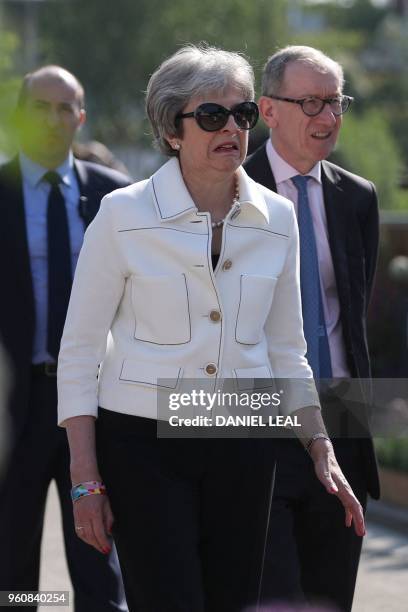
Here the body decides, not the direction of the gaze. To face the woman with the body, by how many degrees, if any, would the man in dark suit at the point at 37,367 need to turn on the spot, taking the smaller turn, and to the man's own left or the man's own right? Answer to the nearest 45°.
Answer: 0° — they already face them

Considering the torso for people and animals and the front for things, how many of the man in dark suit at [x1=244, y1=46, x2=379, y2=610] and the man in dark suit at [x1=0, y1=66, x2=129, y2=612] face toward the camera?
2

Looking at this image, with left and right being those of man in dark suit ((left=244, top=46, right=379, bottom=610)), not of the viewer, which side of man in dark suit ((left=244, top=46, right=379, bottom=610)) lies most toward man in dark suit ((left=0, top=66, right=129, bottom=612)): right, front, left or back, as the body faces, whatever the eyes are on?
right

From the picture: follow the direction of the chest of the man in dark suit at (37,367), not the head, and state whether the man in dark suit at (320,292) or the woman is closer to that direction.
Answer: the woman

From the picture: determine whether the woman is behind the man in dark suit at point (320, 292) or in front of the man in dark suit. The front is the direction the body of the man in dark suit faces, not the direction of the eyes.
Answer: in front

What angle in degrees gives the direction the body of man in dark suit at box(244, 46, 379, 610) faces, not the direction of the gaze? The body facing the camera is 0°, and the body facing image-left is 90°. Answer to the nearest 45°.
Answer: approximately 0°

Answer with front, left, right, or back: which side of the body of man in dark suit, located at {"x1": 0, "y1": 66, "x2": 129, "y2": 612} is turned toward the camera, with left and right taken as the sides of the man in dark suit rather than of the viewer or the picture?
front

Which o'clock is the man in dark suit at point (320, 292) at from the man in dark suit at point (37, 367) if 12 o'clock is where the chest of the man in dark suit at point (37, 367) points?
the man in dark suit at point (320, 292) is roughly at 10 o'clock from the man in dark suit at point (37, 367).

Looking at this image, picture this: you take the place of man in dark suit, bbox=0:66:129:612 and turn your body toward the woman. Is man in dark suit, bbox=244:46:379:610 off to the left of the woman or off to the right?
left
